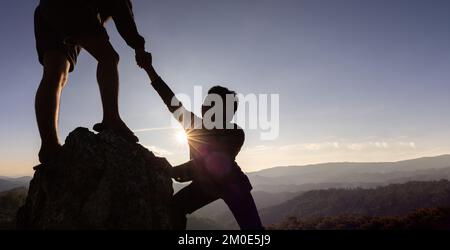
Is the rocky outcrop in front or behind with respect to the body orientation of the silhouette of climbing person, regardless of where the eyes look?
in front

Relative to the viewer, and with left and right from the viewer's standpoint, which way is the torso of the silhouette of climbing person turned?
facing to the left of the viewer
